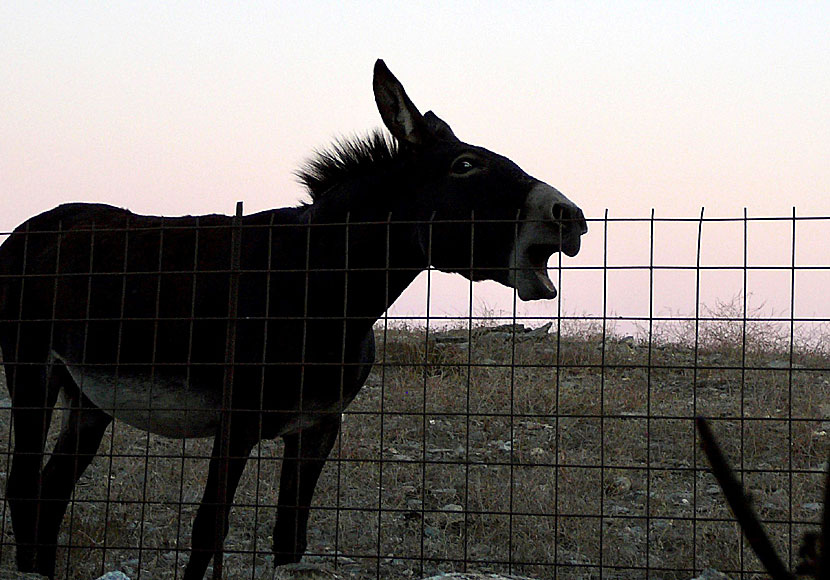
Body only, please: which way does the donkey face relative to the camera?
to the viewer's right
